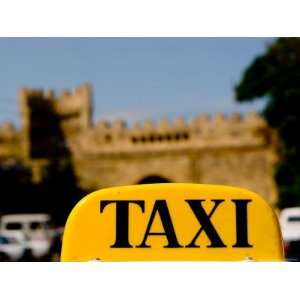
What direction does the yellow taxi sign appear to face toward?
toward the camera

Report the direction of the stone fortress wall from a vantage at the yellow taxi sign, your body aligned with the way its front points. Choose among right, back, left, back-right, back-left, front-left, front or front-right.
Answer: back

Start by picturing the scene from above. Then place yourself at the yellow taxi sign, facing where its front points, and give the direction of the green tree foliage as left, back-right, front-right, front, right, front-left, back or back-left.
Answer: back

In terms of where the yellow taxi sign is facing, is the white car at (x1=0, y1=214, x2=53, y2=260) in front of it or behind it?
behind

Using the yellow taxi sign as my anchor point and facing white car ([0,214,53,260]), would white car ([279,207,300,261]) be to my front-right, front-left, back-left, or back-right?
front-right

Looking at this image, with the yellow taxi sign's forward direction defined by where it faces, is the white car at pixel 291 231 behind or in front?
behind
